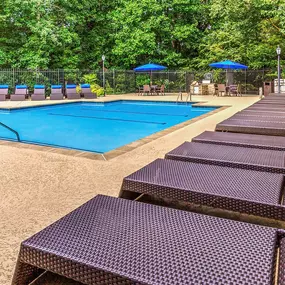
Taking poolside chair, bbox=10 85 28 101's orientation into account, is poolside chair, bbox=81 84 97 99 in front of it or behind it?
behind

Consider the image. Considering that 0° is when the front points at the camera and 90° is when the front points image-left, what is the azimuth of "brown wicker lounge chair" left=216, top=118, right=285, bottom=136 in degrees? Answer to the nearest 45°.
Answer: approximately 90°

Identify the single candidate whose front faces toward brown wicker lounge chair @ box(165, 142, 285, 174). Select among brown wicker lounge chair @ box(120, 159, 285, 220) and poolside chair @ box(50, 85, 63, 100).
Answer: the poolside chair

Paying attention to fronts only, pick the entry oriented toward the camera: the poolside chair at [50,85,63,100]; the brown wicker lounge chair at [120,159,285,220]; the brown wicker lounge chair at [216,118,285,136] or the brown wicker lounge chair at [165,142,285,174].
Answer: the poolside chair

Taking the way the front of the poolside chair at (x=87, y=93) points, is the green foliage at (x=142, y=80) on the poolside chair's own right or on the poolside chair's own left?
on the poolside chair's own left

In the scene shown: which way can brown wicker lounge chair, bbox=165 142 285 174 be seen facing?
to the viewer's left

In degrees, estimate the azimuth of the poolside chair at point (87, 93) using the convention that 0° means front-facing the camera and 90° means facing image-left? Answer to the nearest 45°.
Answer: approximately 315°

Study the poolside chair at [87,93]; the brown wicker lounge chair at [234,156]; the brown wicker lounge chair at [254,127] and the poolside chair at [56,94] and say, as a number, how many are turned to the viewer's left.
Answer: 2

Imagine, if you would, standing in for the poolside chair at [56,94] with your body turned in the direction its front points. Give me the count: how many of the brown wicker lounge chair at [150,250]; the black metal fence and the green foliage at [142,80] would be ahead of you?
1

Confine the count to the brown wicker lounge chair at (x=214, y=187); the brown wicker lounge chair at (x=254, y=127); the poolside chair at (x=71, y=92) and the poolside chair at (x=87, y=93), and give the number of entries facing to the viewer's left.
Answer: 2

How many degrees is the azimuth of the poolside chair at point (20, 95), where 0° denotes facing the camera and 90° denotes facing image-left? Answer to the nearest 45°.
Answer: approximately 45°

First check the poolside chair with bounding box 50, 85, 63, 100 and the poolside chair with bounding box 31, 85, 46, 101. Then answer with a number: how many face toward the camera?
2

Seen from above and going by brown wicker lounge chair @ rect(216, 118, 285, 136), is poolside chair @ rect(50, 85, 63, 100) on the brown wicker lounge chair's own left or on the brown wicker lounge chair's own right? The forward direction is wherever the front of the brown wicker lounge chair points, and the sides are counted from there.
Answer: on the brown wicker lounge chair's own right

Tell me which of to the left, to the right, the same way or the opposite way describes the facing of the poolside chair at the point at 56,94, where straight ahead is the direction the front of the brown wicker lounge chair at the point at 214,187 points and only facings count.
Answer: to the left
